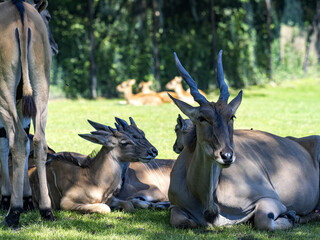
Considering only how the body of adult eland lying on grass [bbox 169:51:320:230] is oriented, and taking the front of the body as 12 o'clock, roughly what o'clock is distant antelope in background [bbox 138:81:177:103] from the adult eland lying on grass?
The distant antelope in background is roughly at 4 o'clock from the adult eland lying on grass.

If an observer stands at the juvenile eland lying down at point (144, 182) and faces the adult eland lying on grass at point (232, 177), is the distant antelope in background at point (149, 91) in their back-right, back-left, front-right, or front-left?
back-left

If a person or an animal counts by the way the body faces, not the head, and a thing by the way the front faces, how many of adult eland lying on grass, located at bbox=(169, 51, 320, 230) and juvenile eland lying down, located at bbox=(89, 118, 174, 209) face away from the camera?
0

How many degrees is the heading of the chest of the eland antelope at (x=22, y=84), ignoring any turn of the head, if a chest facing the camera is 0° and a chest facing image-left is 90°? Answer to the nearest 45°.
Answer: approximately 180°

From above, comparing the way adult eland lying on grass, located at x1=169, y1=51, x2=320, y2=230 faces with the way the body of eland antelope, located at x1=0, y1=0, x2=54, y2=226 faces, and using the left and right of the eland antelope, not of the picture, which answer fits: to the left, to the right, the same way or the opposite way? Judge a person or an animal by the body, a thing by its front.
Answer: to the left

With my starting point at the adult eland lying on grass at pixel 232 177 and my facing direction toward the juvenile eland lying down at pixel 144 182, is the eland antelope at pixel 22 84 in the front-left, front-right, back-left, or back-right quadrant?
front-left

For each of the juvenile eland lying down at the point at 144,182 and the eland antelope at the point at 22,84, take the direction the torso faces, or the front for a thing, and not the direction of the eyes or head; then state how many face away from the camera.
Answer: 1

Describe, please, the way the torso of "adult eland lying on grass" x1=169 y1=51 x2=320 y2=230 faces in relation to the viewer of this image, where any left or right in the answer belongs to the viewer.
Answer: facing the viewer and to the left of the viewer

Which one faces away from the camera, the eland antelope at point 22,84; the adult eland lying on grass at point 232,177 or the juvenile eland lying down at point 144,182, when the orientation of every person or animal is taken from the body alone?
the eland antelope

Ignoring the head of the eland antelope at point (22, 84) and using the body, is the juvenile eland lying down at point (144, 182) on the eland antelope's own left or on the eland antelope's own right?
on the eland antelope's own right

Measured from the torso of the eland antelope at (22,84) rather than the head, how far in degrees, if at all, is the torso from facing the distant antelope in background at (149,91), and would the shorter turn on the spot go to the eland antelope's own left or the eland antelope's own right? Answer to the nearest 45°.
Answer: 0° — it already faces it

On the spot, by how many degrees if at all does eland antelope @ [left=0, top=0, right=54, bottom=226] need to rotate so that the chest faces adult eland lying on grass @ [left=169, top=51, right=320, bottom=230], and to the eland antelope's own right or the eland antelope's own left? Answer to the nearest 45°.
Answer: approximately 90° to the eland antelope's own right
